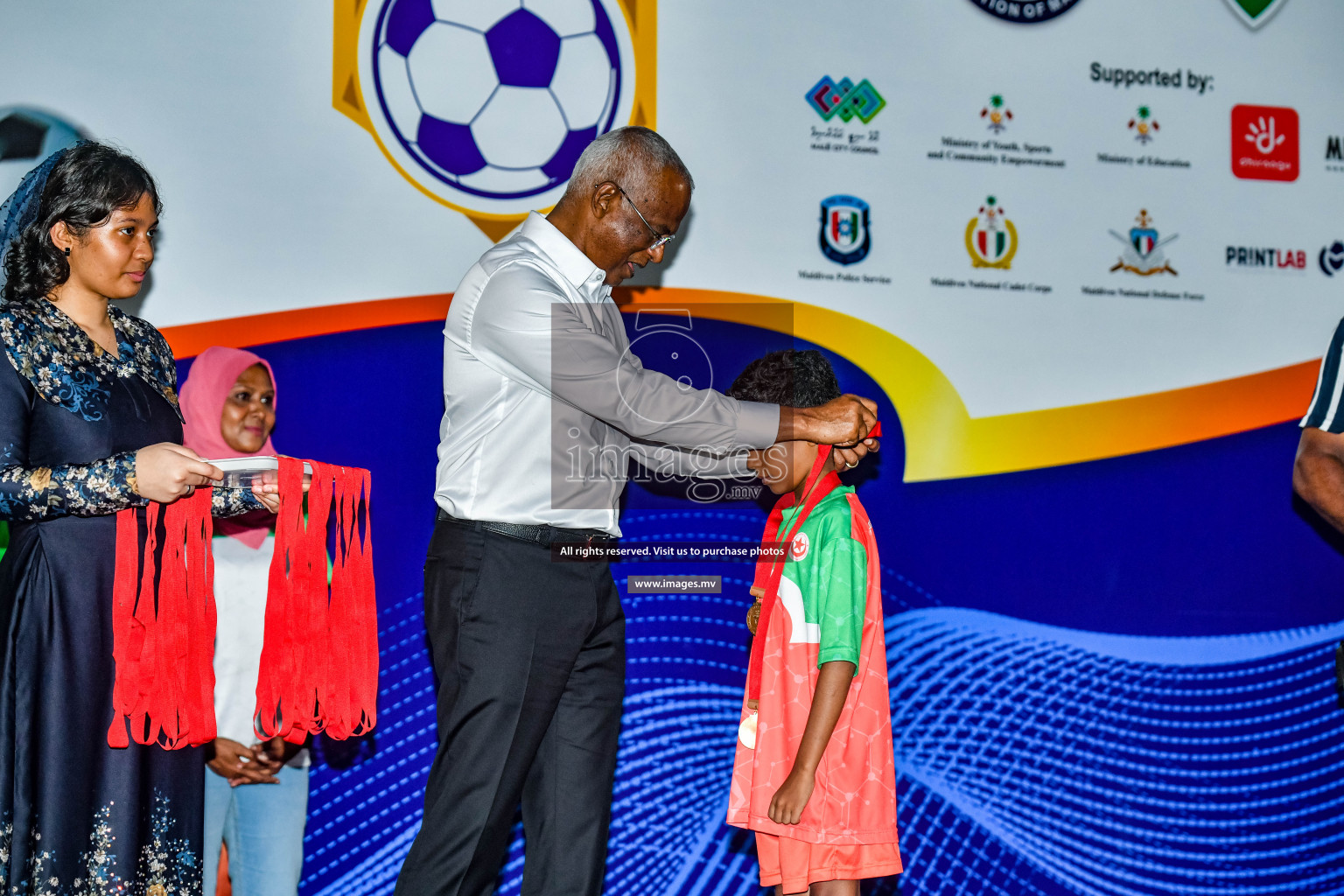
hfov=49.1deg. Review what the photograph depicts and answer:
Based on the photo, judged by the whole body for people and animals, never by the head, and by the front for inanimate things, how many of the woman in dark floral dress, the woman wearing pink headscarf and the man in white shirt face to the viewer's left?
0

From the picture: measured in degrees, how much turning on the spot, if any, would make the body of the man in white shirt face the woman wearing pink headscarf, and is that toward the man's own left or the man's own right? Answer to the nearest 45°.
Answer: approximately 135° to the man's own left

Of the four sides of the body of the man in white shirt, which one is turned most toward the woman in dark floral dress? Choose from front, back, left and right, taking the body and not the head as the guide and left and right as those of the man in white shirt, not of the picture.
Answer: back

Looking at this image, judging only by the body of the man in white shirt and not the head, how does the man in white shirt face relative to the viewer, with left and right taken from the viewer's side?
facing to the right of the viewer

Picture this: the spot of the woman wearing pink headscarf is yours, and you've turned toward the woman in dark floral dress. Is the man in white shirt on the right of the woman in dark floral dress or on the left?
left

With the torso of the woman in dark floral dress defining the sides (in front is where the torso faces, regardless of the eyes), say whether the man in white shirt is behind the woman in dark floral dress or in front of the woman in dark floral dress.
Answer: in front

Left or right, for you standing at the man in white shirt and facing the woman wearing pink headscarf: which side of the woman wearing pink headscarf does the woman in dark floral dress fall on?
left

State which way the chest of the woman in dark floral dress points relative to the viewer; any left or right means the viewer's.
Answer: facing the viewer and to the right of the viewer
